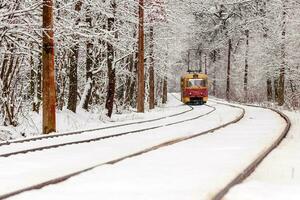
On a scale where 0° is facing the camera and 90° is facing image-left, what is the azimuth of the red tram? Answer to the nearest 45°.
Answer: approximately 0°
